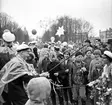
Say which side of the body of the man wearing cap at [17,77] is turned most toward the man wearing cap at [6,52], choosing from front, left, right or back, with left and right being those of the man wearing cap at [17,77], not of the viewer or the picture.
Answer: left

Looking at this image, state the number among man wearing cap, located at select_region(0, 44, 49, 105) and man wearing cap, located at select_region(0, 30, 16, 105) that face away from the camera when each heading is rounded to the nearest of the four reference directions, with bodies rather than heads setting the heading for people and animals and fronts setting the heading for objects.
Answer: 1

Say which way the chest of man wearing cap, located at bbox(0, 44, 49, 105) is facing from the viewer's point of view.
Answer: to the viewer's right
